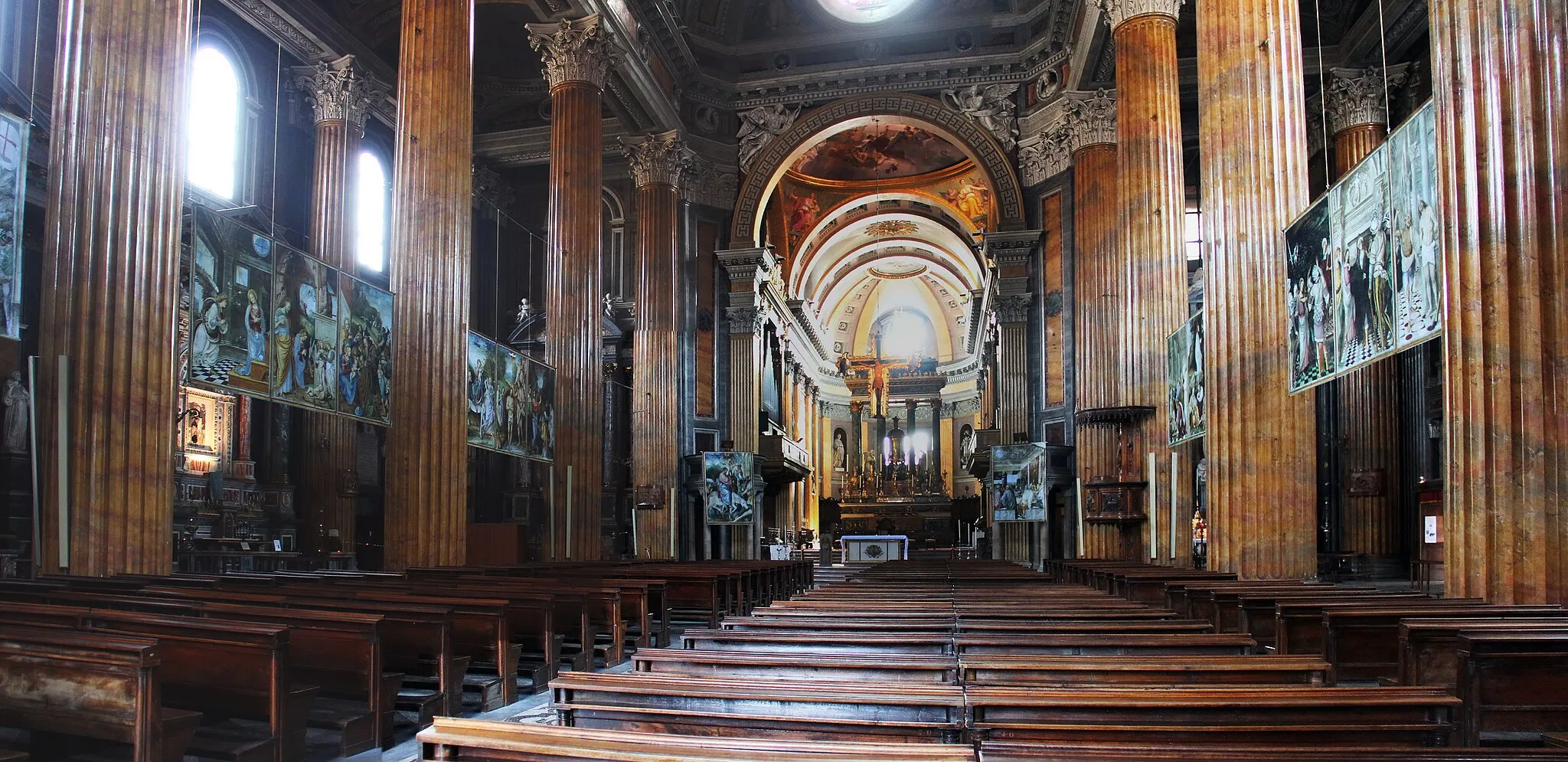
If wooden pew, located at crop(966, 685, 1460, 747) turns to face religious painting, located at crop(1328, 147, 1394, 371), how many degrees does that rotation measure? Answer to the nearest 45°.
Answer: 0° — it already faces it

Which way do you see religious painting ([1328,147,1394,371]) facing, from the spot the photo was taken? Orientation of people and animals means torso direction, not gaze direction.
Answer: facing the viewer and to the left of the viewer

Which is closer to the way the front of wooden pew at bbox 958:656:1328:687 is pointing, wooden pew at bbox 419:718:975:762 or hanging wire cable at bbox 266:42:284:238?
the hanging wire cable

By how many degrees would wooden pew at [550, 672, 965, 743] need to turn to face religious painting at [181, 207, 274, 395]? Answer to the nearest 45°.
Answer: approximately 45° to its left

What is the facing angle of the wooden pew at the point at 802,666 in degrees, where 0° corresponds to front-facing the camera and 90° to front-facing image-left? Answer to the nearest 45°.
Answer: approximately 180°

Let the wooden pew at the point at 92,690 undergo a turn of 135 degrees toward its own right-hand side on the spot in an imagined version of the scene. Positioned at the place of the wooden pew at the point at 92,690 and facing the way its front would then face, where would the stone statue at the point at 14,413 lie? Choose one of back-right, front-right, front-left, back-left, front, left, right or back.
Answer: back

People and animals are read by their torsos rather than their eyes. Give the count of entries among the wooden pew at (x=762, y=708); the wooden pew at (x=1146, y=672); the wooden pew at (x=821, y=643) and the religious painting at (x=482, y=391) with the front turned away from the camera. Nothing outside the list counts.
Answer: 3

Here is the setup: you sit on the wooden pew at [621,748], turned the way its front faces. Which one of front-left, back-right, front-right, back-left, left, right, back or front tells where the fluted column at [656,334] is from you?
front

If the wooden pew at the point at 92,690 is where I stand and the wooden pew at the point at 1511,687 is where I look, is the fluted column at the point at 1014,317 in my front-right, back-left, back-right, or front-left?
front-left

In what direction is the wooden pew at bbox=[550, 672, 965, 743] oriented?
away from the camera

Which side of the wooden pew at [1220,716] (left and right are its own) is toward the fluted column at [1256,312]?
front

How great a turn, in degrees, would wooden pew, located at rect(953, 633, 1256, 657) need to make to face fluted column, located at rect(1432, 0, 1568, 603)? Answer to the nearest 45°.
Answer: approximately 45° to its right

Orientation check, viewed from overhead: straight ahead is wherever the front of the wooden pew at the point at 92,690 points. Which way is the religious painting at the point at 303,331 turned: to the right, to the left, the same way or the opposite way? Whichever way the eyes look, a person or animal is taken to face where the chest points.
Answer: to the right

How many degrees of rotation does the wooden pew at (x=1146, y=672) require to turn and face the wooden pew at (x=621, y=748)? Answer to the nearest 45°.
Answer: approximately 135° to its left

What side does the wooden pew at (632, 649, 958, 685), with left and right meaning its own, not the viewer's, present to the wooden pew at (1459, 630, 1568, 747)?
right

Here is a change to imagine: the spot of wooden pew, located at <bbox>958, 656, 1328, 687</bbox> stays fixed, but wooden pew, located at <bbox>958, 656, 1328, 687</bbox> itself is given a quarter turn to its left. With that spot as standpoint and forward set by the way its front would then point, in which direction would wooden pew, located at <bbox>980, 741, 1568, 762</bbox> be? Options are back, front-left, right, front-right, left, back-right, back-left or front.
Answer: left

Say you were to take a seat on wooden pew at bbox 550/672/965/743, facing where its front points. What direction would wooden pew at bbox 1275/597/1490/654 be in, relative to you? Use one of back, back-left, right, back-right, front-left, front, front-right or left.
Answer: front-right

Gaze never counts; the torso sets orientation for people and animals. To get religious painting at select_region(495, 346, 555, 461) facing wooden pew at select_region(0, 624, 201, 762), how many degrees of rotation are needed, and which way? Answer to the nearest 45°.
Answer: approximately 45° to its right

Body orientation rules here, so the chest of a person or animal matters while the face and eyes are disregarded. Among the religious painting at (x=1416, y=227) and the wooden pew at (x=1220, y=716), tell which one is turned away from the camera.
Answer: the wooden pew

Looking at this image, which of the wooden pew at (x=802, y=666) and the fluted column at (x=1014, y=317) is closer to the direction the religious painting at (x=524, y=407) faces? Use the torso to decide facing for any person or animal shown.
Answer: the wooden pew
